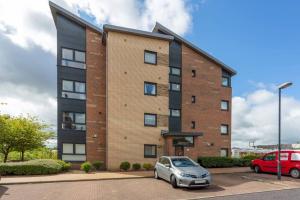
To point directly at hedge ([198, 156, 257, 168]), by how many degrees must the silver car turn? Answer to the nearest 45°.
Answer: approximately 135° to its left

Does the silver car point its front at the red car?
no

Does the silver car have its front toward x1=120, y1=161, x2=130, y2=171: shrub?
no

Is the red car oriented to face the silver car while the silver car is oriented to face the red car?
no

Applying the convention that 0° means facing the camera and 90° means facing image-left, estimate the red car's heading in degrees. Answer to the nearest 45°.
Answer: approximately 135°

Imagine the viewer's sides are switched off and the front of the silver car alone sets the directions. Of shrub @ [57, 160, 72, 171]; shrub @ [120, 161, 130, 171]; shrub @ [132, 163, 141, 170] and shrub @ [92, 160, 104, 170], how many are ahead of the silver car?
0
